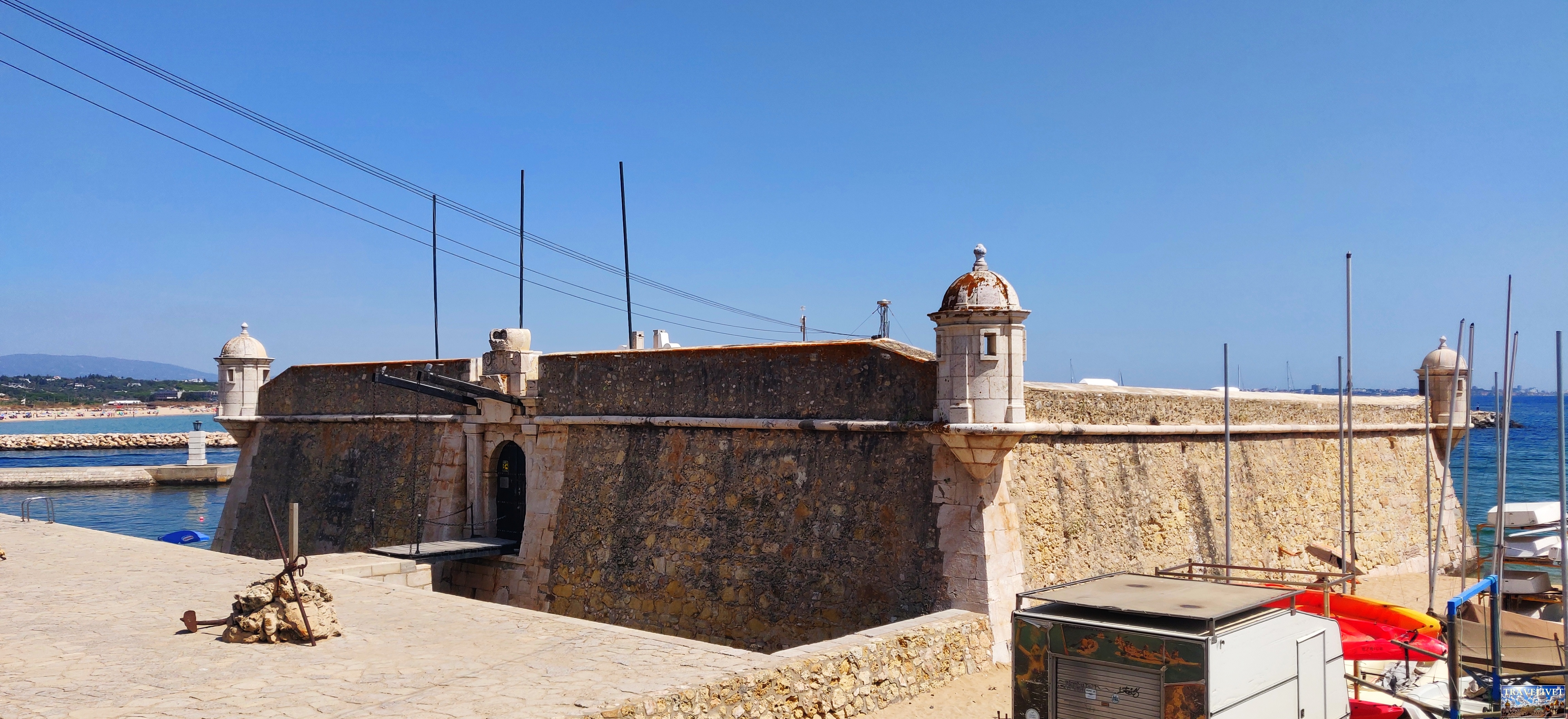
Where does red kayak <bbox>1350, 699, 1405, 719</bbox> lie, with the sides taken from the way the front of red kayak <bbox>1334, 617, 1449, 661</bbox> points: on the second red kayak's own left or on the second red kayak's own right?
on the second red kayak's own right

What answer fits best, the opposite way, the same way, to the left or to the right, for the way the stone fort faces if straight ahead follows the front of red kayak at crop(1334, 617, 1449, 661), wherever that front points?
to the right

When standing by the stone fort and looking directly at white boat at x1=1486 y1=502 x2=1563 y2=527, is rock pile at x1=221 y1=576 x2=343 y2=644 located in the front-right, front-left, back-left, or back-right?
back-right

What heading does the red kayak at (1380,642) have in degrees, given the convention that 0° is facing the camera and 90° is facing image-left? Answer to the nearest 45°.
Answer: approximately 270°

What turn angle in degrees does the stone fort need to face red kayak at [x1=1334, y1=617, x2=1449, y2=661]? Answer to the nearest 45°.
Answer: approximately 90° to its left

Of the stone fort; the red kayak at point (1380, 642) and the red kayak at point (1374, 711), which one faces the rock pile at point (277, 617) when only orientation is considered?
the stone fort
